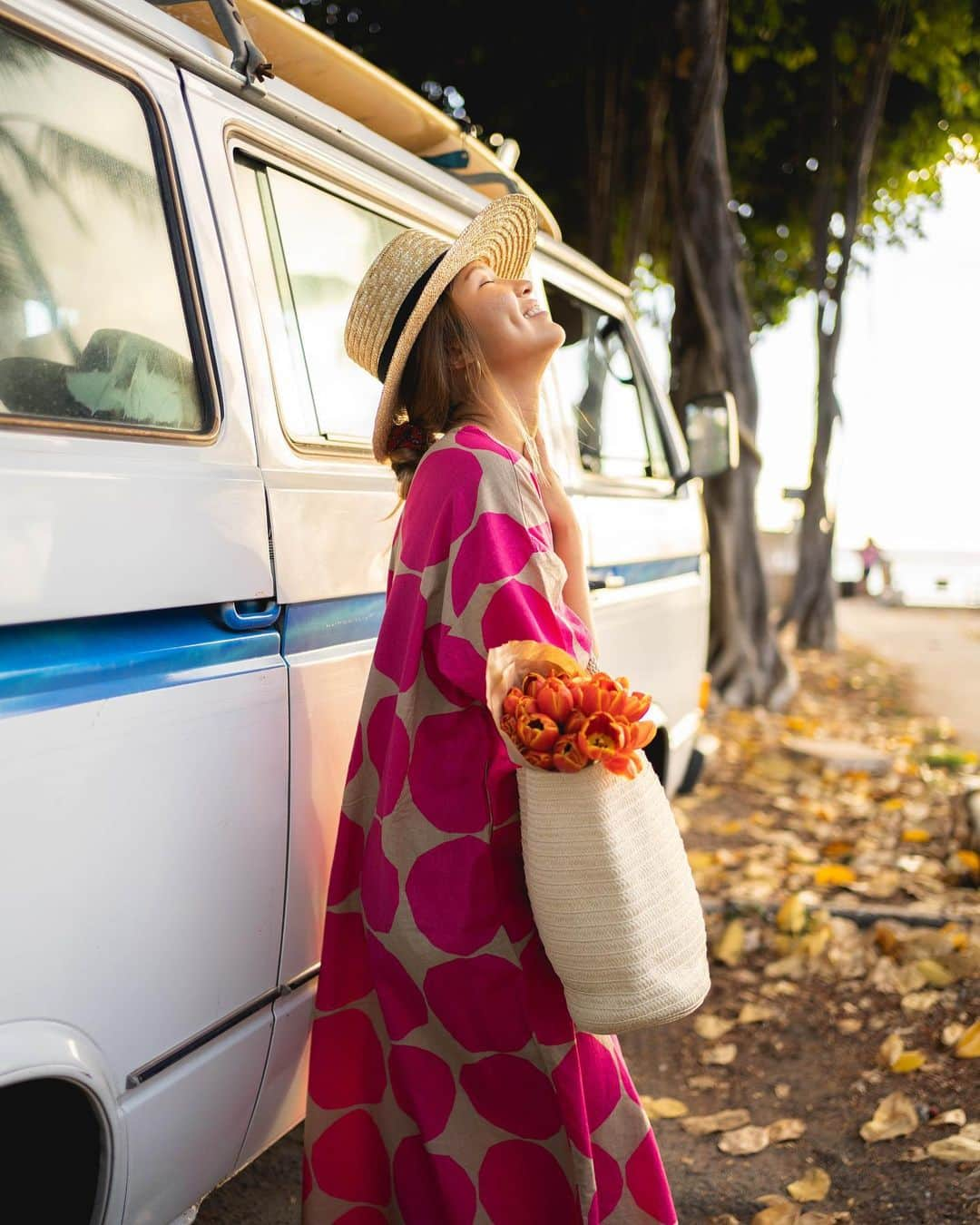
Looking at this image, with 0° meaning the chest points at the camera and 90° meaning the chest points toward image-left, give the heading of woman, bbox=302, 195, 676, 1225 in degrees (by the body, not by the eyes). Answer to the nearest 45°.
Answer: approximately 270°

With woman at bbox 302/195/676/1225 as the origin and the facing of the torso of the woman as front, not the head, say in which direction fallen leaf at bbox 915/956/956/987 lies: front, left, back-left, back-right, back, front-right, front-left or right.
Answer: front-left

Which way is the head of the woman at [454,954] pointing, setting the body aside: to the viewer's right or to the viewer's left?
to the viewer's right

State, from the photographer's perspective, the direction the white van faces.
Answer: facing away from the viewer and to the right of the viewer
